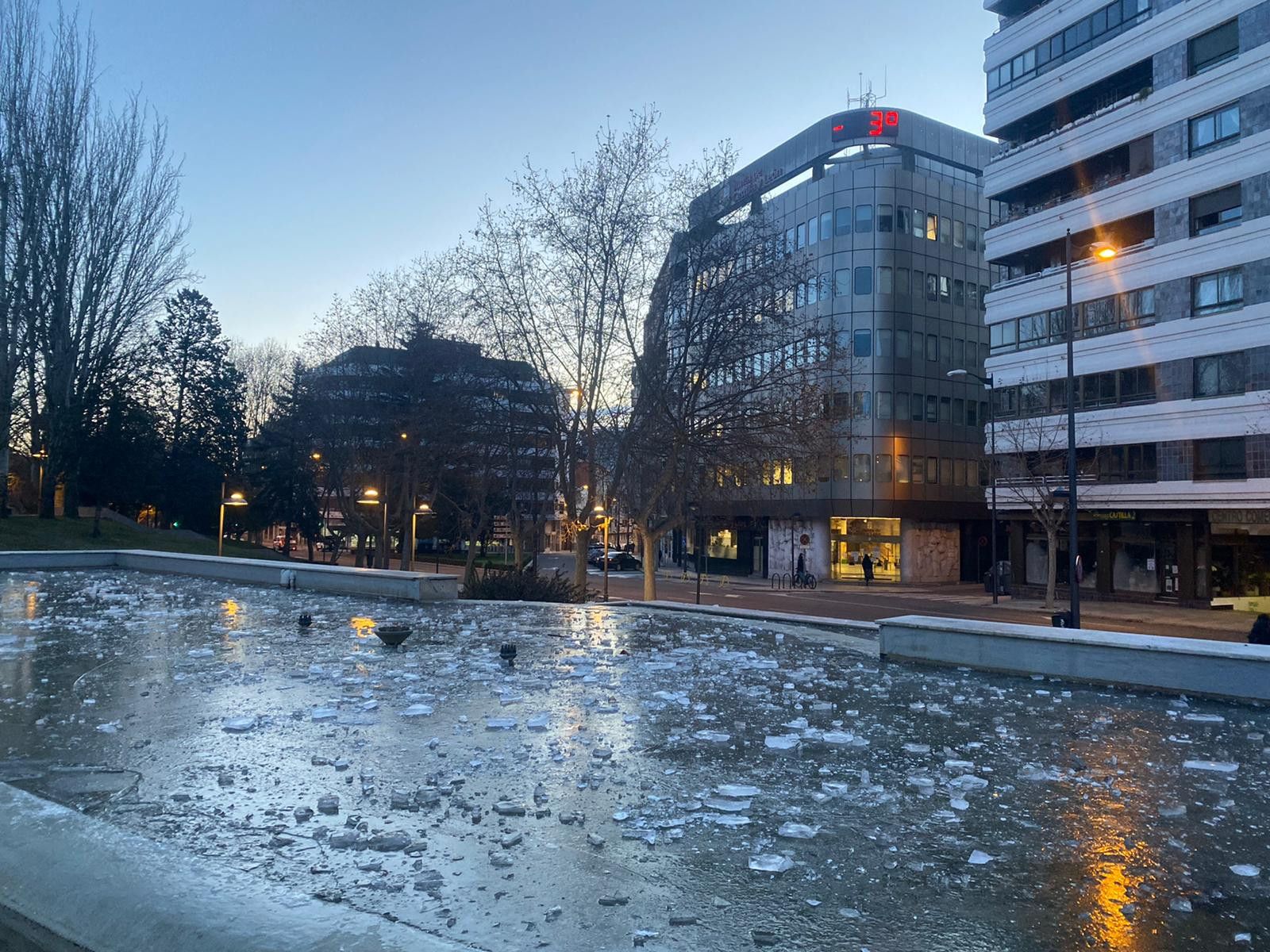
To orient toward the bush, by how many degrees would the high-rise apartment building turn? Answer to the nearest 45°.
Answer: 0° — it already faces it

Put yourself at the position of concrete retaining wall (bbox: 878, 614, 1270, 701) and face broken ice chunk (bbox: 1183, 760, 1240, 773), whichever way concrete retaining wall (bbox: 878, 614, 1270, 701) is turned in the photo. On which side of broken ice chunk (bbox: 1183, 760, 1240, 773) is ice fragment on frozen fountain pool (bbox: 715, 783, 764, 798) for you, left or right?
right

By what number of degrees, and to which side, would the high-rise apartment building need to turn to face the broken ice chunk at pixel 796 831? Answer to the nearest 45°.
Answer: approximately 45° to its left

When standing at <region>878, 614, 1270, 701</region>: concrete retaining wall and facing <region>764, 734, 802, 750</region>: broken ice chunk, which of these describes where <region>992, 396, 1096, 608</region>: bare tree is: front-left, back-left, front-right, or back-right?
back-right

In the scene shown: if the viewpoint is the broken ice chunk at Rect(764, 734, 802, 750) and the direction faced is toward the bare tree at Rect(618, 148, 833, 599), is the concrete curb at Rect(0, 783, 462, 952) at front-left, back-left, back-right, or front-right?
back-left

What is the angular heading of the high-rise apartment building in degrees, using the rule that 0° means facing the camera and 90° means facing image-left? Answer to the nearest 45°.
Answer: approximately 45°

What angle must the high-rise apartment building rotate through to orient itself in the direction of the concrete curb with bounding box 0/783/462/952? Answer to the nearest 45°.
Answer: approximately 45° to its left

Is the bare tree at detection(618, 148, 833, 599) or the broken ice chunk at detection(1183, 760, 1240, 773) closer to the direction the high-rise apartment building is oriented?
the bare tree

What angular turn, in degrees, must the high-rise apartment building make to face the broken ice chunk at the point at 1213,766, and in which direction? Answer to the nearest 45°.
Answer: approximately 45° to its left

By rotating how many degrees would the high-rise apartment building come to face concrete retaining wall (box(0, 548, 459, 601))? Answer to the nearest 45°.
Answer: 0° — it already faces it
